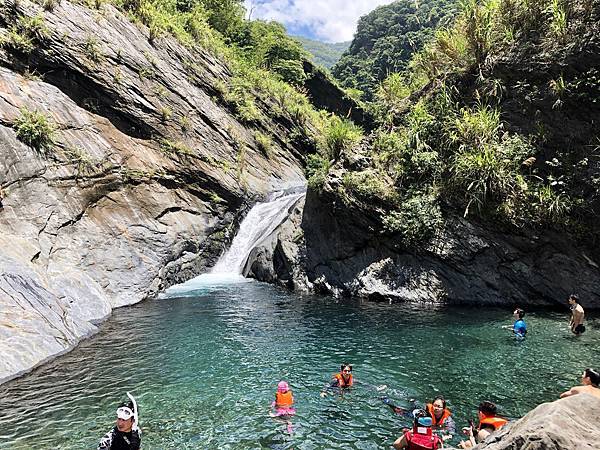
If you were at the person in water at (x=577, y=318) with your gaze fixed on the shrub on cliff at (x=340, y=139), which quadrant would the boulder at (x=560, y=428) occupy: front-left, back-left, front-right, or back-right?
back-left

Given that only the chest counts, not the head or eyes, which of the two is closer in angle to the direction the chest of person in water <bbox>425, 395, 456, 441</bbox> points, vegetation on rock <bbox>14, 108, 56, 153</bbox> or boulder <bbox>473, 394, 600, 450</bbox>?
the boulder

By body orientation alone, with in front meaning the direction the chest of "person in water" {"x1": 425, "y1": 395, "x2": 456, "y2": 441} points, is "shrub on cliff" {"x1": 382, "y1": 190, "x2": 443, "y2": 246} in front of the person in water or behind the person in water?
behind

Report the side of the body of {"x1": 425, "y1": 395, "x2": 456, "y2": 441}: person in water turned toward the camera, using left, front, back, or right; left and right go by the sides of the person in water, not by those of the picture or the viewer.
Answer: front

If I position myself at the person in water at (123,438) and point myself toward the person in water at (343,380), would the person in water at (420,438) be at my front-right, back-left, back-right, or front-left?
front-right
